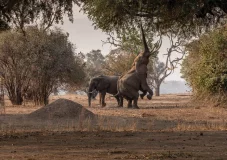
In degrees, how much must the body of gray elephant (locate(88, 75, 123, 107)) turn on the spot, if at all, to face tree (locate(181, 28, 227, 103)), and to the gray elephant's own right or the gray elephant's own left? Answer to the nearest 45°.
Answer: approximately 135° to the gray elephant's own left

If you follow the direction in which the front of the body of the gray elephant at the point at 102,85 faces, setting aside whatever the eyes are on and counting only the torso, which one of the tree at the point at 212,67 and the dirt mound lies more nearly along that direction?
the dirt mound

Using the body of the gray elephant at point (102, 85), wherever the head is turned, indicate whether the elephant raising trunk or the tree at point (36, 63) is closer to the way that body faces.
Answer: the tree

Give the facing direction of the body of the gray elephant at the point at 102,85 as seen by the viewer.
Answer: to the viewer's left

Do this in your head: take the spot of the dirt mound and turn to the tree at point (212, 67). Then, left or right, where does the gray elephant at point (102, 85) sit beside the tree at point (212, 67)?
left

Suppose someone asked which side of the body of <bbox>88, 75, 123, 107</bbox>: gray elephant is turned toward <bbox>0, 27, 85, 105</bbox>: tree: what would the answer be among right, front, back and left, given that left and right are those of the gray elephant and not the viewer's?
front

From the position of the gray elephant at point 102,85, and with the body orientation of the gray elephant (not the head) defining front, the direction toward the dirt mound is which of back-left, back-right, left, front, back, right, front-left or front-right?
left
